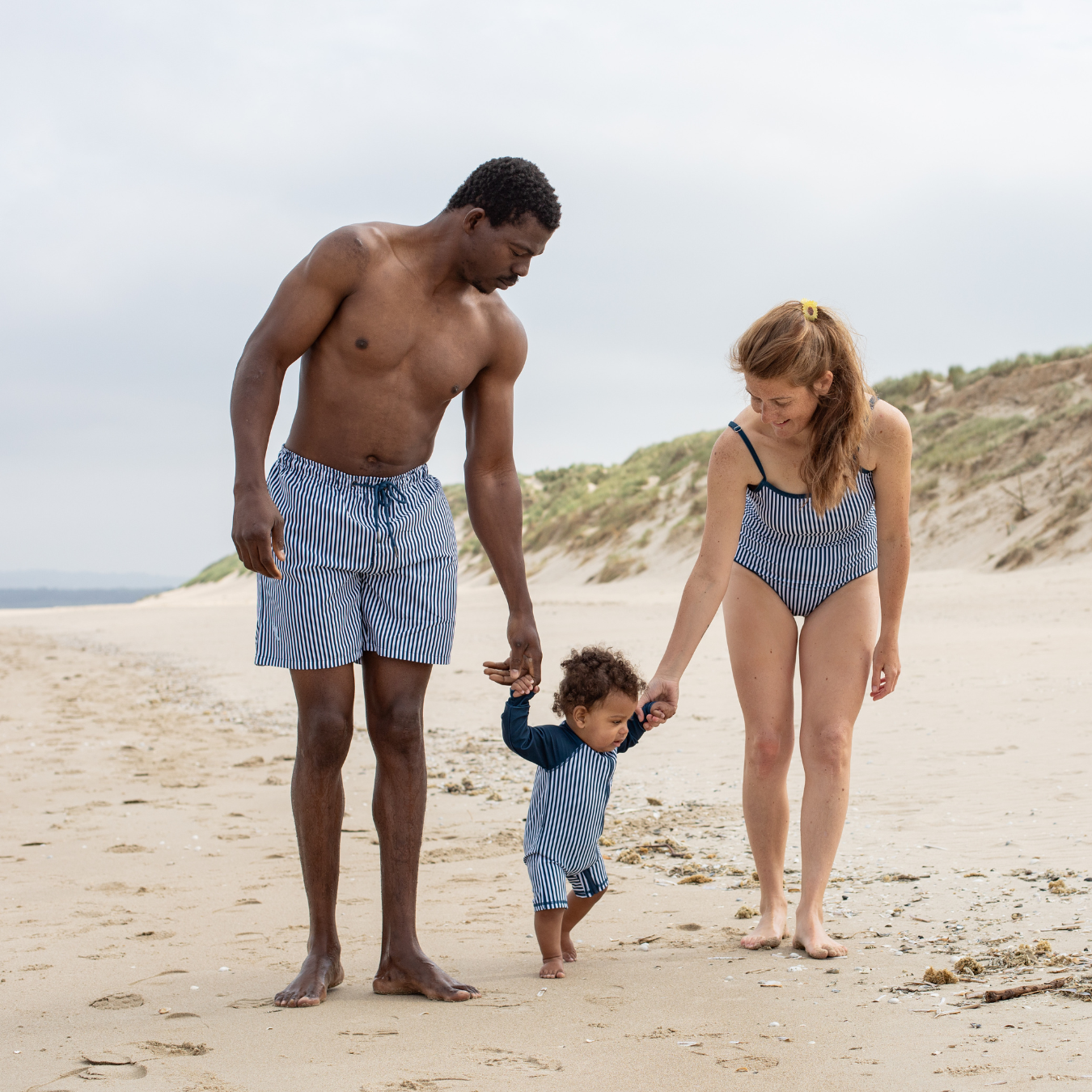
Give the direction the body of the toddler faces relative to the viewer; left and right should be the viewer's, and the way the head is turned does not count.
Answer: facing the viewer and to the right of the viewer

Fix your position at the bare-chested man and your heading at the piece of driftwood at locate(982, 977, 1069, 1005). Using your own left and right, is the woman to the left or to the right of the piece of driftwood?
left

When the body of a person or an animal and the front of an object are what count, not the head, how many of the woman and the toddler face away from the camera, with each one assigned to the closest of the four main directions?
0

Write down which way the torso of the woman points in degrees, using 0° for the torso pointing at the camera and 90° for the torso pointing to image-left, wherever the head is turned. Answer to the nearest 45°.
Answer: approximately 0°

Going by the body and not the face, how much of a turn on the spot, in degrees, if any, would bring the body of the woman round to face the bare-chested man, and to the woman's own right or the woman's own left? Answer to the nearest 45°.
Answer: approximately 45° to the woman's own right

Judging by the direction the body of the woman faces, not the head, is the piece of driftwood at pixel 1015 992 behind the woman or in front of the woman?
in front
